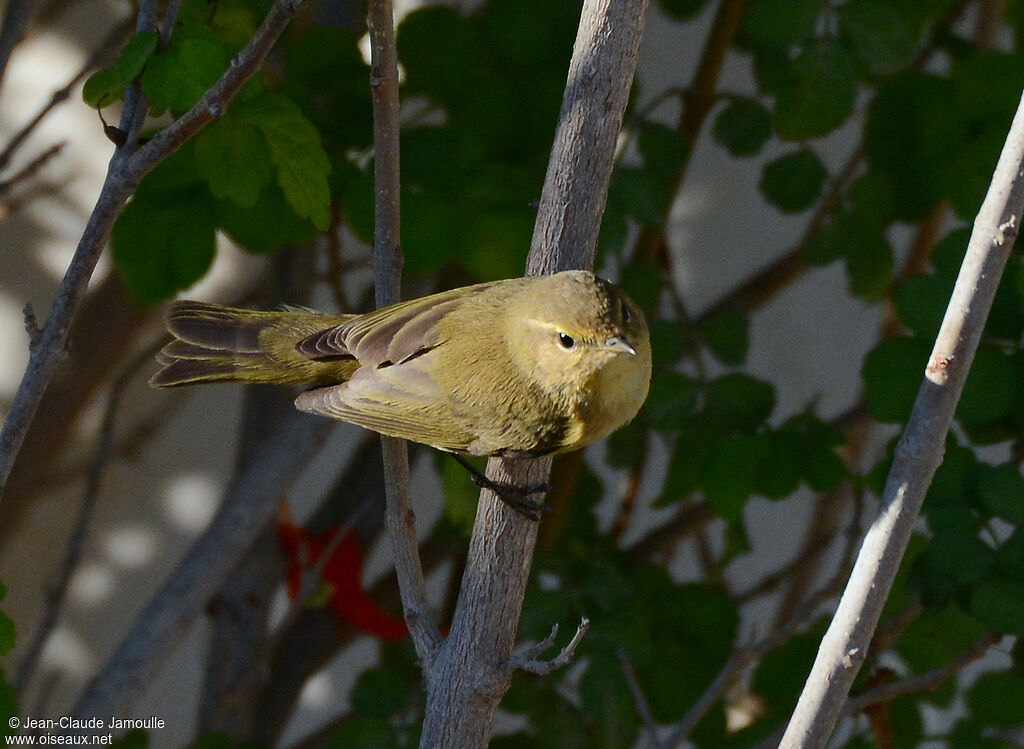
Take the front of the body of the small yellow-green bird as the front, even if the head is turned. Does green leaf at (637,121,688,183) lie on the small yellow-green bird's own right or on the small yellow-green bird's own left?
on the small yellow-green bird's own left

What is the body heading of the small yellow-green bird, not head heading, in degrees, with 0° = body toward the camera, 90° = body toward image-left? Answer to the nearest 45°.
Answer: approximately 270°

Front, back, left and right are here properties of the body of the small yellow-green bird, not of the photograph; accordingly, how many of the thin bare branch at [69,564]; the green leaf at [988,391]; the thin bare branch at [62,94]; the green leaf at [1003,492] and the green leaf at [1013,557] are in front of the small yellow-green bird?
3

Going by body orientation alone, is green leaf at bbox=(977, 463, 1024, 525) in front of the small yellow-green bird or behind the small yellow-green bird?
in front

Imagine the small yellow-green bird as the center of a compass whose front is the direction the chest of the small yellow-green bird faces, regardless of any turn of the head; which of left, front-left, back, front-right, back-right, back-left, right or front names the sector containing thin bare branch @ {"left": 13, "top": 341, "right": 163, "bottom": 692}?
back-left

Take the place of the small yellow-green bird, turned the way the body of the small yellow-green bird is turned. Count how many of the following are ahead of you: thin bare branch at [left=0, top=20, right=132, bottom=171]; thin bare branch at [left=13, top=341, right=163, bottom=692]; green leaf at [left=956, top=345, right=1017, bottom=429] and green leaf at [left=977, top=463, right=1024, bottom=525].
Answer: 2

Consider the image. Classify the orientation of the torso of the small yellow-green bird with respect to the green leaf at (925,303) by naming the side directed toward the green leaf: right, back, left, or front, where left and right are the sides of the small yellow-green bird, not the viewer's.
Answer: front

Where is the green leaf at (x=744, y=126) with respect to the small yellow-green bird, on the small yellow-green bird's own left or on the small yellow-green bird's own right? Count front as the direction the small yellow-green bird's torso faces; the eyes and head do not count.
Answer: on the small yellow-green bird's own left

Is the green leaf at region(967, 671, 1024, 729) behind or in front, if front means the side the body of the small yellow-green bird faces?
in front
